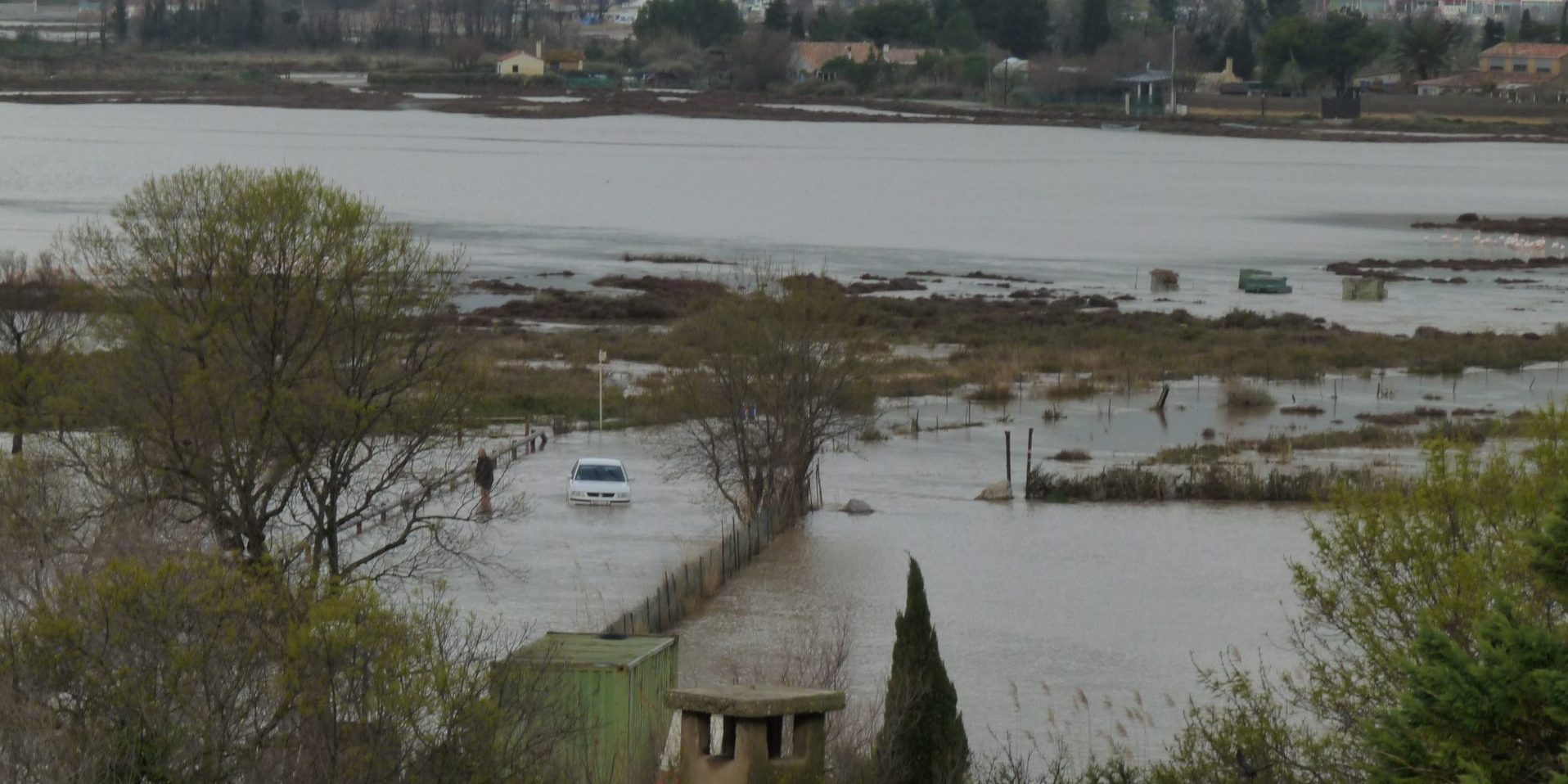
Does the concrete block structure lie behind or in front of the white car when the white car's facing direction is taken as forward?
in front

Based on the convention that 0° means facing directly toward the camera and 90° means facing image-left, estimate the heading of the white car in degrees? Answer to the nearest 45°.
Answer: approximately 0°

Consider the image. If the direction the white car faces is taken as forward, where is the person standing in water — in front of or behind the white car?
in front

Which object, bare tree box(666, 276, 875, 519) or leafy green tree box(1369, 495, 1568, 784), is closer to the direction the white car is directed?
the leafy green tree

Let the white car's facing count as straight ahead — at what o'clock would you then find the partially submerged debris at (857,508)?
The partially submerged debris is roughly at 9 o'clock from the white car.

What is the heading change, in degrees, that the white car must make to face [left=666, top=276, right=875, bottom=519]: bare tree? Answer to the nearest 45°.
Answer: approximately 90° to its left

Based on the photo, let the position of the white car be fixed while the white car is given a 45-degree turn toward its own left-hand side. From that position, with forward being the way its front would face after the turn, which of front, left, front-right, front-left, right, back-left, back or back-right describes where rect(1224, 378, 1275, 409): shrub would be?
left

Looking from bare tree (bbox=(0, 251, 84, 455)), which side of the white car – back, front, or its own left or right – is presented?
right

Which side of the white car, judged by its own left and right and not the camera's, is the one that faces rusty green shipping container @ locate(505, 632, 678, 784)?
front

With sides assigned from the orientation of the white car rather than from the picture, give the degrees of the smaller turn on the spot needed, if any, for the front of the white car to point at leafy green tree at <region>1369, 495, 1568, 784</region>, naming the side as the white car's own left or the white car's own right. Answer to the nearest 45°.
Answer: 0° — it already faces it

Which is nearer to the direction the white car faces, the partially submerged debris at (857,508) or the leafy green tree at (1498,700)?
the leafy green tree

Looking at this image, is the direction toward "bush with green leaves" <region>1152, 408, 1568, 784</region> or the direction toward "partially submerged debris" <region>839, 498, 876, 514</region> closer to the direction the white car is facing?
the bush with green leaves

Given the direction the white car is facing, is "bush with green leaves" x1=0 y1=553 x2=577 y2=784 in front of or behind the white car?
in front
